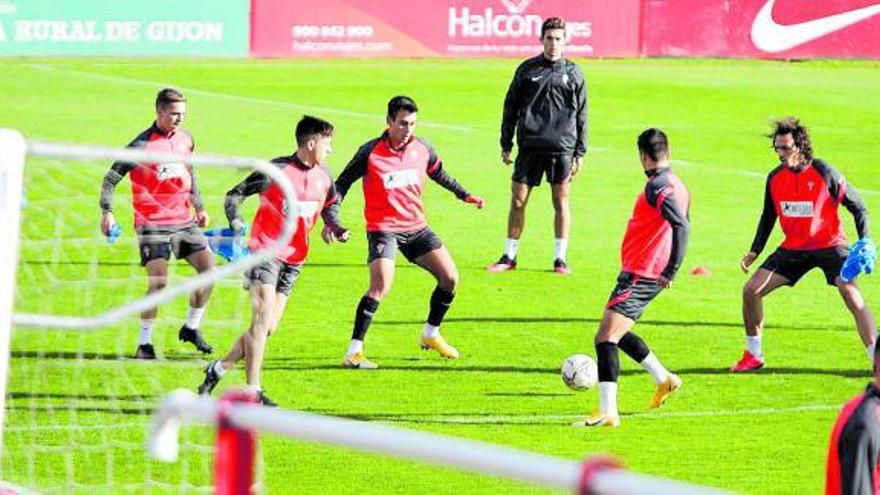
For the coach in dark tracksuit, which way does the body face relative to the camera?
toward the camera

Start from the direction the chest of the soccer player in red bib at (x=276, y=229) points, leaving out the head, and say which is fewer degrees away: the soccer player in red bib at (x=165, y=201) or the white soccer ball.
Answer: the white soccer ball

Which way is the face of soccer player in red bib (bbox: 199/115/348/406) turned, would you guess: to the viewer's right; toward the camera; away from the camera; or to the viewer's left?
to the viewer's right

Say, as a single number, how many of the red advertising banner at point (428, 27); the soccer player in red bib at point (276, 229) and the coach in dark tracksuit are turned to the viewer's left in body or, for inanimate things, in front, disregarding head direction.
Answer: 0

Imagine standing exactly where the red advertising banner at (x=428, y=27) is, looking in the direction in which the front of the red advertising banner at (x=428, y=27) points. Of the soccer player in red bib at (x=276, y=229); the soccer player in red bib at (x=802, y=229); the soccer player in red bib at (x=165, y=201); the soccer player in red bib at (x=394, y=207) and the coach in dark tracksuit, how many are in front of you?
5

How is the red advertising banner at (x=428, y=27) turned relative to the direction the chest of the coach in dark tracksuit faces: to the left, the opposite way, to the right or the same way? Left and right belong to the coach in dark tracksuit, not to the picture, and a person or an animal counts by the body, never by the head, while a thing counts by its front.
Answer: the same way

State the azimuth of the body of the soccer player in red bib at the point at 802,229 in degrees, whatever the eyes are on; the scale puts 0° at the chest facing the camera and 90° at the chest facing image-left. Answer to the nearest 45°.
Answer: approximately 45°

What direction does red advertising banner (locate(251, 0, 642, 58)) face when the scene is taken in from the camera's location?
facing the viewer

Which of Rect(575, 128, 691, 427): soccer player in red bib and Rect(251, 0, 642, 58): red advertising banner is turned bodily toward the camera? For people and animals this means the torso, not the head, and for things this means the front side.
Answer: the red advertising banner

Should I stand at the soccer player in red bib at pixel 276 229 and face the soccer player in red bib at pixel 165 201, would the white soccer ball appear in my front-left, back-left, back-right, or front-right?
back-right

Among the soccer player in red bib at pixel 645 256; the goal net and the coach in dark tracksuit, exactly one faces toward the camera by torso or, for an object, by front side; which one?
the coach in dark tracksuit

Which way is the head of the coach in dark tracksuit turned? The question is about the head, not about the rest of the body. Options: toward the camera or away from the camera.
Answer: toward the camera

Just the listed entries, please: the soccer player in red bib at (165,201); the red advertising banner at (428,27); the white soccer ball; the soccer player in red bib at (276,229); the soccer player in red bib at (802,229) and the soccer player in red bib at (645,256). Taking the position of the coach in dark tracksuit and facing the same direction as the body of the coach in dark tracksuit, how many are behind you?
1

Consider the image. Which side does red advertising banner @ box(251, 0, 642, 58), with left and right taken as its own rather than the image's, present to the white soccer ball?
front

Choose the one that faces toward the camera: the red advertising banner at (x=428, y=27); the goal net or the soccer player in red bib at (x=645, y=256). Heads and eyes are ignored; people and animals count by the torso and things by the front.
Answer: the red advertising banner
